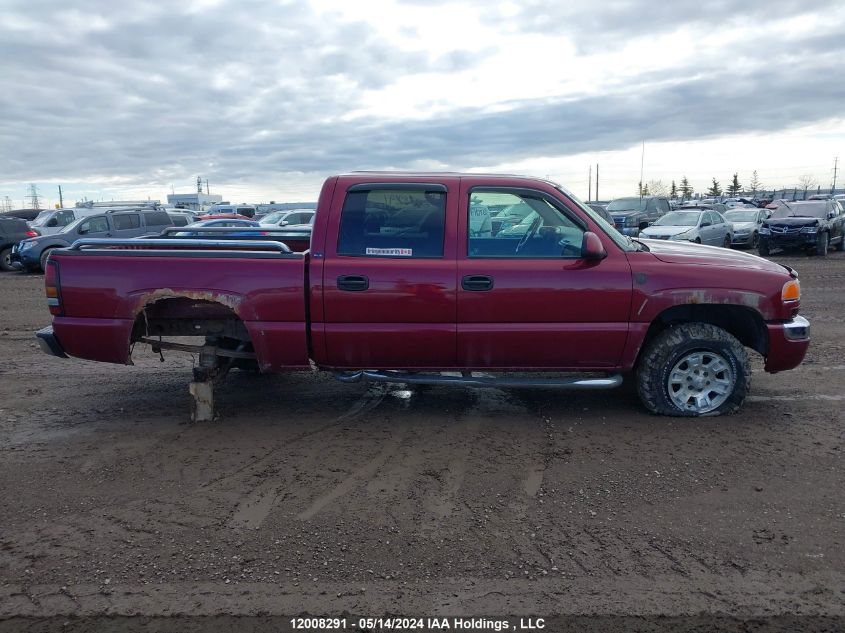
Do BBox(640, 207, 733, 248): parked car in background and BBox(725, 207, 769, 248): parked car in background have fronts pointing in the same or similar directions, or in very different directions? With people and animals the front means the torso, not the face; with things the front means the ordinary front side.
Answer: same or similar directions

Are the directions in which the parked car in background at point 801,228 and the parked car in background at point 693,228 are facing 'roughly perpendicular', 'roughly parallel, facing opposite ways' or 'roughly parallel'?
roughly parallel

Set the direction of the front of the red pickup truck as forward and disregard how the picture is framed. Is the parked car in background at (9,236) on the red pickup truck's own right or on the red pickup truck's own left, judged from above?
on the red pickup truck's own left

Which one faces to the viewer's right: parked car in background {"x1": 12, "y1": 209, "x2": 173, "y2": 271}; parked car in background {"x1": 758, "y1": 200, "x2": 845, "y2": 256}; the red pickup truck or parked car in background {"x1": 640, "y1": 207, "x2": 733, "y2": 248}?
the red pickup truck

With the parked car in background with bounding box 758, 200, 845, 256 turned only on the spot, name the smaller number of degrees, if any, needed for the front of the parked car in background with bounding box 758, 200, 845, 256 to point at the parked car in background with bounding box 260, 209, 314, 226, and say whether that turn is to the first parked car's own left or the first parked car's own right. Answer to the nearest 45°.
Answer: approximately 45° to the first parked car's own right

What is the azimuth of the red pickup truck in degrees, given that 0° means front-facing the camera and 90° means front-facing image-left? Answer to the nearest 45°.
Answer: approximately 270°

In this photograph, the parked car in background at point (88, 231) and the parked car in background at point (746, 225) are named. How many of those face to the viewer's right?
0

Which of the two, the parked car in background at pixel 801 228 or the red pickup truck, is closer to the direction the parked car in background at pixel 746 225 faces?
the red pickup truck

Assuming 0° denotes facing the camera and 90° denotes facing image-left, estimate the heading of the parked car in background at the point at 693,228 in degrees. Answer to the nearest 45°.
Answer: approximately 45°

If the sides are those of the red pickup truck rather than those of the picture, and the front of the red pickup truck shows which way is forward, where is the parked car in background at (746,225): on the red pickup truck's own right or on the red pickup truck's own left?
on the red pickup truck's own left

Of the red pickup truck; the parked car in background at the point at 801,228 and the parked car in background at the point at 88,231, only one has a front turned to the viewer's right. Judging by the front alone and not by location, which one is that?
the red pickup truck

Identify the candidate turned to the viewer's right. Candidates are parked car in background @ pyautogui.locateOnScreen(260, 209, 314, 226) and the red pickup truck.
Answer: the red pickup truck

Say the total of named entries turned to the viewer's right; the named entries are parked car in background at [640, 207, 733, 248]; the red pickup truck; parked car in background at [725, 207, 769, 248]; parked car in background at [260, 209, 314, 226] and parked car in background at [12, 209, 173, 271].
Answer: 1

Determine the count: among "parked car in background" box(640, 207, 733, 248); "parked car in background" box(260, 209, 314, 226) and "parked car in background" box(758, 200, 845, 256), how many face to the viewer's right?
0

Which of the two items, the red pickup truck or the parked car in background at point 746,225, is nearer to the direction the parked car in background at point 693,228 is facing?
the red pickup truck

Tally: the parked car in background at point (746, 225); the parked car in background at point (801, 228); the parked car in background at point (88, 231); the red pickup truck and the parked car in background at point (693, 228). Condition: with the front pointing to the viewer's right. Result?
1

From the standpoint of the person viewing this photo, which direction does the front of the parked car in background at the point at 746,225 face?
facing the viewer and to the left of the viewer
